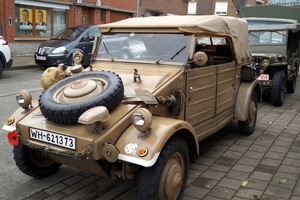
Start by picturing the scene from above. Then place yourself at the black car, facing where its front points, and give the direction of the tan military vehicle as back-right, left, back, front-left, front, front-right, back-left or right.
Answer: front-left

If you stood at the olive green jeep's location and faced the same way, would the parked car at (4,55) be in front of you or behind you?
in front

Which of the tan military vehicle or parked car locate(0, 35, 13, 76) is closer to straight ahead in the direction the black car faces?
the parked car

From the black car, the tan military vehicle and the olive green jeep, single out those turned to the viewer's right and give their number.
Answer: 0

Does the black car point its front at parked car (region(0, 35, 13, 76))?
yes

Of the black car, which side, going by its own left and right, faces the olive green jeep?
left

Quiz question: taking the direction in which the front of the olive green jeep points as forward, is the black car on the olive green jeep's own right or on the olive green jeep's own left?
on the olive green jeep's own right

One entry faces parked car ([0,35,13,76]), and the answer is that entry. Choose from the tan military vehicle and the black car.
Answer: the black car

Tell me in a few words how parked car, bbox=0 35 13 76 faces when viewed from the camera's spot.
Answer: facing the viewer and to the left of the viewer

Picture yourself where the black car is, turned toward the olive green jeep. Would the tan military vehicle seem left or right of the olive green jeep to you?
right

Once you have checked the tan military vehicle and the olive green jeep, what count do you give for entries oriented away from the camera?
0

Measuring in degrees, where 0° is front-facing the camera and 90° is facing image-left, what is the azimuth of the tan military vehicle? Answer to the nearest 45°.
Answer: approximately 45°

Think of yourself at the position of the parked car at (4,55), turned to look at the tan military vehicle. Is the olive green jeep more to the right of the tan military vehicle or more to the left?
left

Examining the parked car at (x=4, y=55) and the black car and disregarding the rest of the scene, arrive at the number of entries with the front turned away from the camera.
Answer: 0
